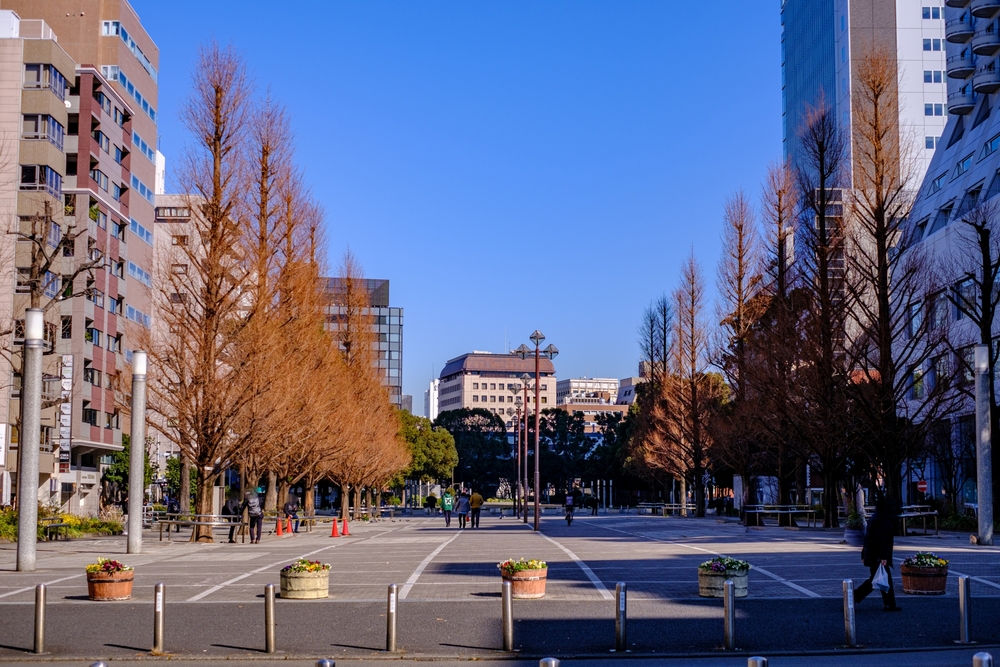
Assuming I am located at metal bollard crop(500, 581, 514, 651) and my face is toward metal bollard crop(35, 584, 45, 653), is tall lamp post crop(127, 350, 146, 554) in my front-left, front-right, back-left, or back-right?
front-right

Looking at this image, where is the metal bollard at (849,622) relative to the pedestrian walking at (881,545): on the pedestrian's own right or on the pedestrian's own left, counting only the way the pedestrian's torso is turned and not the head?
on the pedestrian's own right

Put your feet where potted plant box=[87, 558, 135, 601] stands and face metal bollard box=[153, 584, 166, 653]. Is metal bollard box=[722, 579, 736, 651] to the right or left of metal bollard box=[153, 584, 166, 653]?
left

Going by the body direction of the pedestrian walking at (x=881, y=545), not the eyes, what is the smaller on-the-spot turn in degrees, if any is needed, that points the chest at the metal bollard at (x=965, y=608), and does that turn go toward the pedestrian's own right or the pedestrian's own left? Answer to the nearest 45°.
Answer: approximately 90° to the pedestrian's own right

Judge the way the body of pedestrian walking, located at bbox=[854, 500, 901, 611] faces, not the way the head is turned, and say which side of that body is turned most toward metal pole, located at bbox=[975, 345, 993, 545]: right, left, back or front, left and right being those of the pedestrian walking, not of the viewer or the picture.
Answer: left
